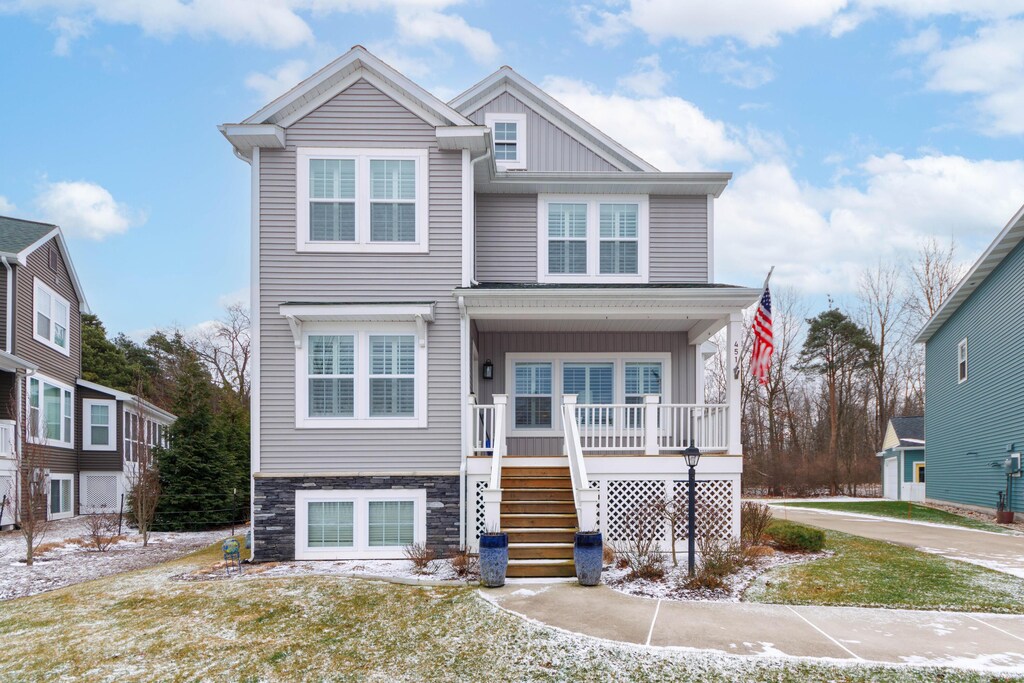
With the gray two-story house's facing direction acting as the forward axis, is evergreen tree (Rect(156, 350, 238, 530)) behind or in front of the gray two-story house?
behind

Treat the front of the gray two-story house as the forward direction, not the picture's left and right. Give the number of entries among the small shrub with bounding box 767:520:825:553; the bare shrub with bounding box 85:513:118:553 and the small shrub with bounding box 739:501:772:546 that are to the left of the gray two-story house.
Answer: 2

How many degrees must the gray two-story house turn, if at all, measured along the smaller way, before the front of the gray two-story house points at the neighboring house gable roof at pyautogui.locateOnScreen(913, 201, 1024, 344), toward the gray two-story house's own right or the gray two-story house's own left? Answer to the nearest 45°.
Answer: approximately 135° to the gray two-story house's own left

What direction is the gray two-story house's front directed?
toward the camera

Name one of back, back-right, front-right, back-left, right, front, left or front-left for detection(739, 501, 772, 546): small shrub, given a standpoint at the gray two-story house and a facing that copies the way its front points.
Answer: left

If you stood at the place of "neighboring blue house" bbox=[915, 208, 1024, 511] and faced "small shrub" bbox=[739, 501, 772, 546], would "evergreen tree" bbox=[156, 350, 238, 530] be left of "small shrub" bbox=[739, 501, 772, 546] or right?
right
